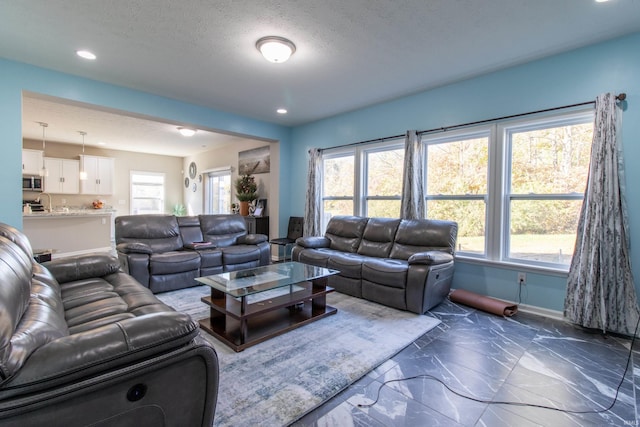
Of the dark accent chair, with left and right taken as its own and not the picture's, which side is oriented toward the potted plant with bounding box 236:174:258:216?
right

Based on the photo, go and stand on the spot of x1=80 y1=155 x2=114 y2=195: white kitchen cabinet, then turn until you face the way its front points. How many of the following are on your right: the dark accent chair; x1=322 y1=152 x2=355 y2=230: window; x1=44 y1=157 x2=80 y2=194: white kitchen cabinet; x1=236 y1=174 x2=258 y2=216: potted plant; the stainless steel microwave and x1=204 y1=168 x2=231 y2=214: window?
2

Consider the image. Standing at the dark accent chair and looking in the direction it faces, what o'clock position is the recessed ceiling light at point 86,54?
The recessed ceiling light is roughly at 12 o'clock from the dark accent chair.

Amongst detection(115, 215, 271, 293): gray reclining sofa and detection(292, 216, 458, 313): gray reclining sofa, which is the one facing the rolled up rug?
detection(115, 215, 271, 293): gray reclining sofa

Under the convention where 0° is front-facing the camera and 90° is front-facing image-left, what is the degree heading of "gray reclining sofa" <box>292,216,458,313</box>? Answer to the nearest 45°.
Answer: approximately 45°

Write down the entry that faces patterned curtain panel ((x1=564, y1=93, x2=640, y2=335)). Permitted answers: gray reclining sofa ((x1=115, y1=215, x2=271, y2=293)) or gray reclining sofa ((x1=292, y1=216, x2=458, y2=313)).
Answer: gray reclining sofa ((x1=115, y1=215, x2=271, y2=293))
